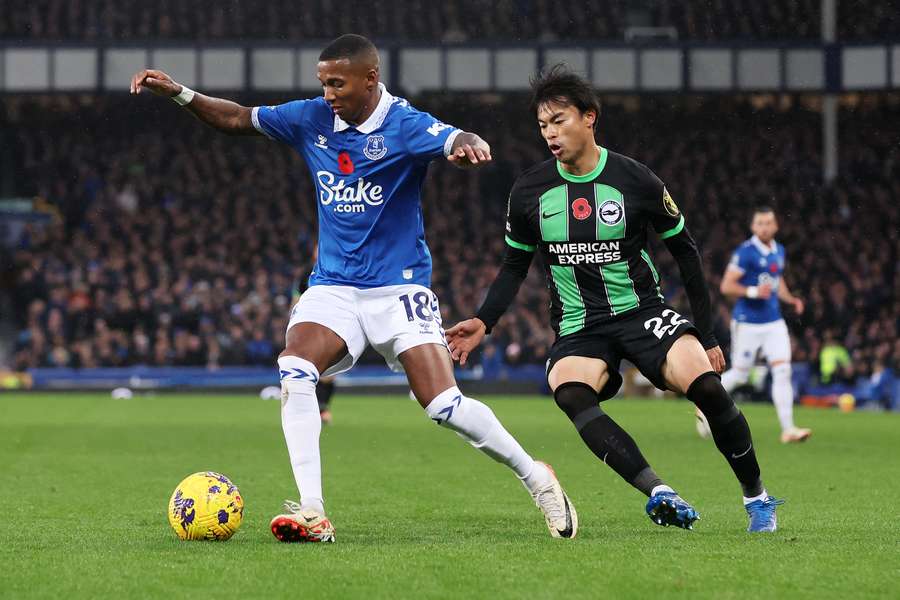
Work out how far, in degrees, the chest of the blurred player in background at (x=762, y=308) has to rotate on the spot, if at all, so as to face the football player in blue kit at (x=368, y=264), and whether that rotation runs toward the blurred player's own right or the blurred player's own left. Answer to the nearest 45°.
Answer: approximately 45° to the blurred player's own right

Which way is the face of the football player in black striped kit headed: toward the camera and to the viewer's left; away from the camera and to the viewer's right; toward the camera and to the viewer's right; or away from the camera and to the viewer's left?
toward the camera and to the viewer's left

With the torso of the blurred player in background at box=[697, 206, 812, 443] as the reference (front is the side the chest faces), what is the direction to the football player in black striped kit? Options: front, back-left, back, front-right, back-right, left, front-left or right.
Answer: front-right

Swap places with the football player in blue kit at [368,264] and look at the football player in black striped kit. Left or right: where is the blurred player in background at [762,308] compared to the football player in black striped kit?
left

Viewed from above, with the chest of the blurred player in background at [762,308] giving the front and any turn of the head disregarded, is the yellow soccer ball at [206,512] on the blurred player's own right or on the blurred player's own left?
on the blurred player's own right
